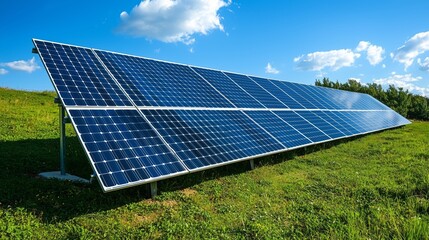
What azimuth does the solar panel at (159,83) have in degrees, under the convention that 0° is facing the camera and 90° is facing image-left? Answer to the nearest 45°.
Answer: approximately 315°

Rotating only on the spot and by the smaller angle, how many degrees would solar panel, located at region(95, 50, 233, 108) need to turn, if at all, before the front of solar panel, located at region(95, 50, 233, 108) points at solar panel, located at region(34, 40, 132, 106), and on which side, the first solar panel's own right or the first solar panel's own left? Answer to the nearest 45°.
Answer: approximately 90° to the first solar panel's own right

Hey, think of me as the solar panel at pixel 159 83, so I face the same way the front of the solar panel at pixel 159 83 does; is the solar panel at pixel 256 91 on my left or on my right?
on my left

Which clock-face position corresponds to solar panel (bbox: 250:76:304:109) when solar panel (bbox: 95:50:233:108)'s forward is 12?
solar panel (bbox: 250:76:304:109) is roughly at 9 o'clock from solar panel (bbox: 95:50:233:108).

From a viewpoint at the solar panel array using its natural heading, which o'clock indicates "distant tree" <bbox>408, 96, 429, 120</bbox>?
The distant tree is roughly at 9 o'clock from the solar panel array.

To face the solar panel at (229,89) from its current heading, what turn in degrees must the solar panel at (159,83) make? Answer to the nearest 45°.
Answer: approximately 90° to its left

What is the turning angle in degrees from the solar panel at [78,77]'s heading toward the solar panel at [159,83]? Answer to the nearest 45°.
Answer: approximately 90° to its left
